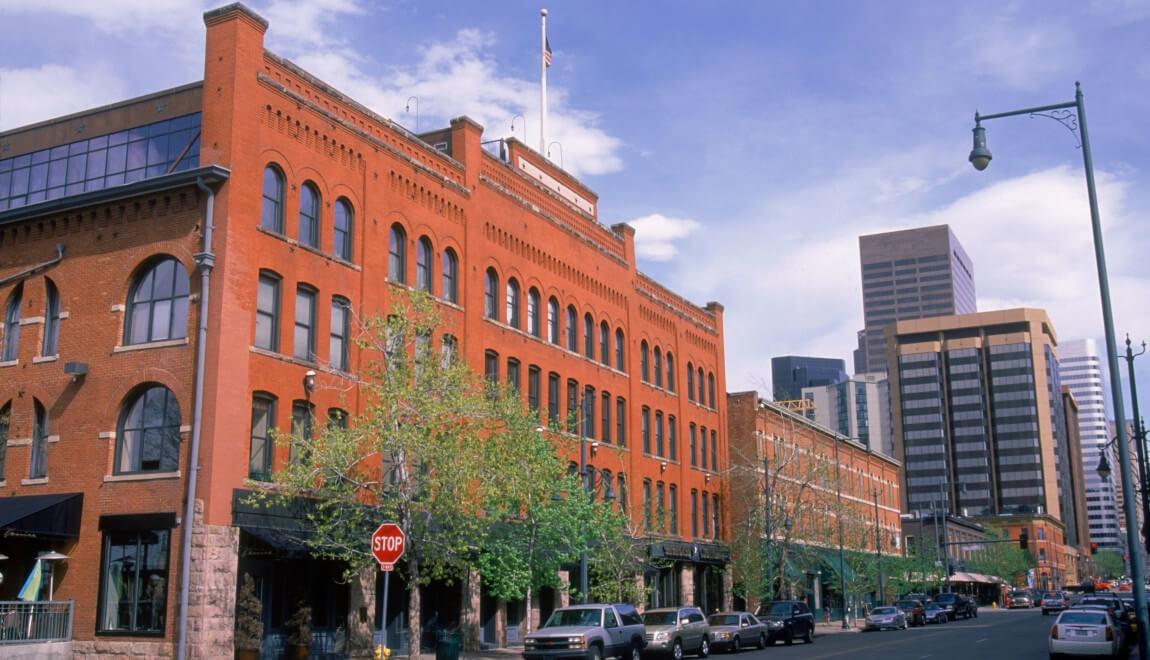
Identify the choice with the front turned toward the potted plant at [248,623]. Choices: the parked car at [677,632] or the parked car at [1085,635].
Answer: the parked car at [677,632]

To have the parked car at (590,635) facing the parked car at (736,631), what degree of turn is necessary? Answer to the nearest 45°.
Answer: approximately 180°

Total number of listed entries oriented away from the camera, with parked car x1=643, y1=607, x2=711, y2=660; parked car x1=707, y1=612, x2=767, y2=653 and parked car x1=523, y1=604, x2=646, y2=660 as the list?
0

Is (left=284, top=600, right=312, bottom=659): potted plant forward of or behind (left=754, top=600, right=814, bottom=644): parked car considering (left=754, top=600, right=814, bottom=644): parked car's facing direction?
forward

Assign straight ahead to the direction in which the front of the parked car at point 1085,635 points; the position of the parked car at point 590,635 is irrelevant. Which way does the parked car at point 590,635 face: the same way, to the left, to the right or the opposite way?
the opposite way

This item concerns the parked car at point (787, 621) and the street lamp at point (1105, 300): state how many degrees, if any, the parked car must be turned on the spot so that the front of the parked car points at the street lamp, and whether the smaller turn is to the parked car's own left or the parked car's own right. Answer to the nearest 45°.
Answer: approximately 45° to the parked car's own left

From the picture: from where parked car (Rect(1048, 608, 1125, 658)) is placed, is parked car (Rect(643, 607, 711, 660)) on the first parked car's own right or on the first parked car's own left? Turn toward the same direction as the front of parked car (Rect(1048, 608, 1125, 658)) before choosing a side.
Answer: on the first parked car's own left

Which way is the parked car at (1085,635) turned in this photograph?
away from the camera

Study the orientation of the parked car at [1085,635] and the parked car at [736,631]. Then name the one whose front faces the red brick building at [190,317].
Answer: the parked car at [736,631]

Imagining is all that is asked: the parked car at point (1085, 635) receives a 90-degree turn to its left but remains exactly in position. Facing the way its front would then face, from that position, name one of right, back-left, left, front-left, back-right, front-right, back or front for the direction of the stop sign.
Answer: front-left

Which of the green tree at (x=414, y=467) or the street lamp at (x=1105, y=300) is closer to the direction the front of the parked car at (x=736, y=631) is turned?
the green tree

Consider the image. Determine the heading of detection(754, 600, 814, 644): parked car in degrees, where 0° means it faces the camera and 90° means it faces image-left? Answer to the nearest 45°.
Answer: approximately 45°
